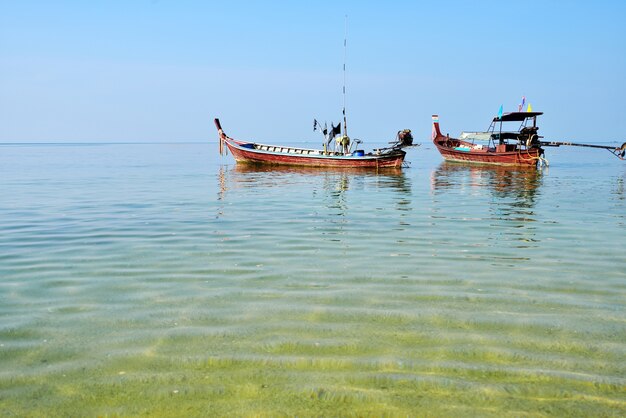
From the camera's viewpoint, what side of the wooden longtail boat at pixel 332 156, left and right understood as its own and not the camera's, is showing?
left
